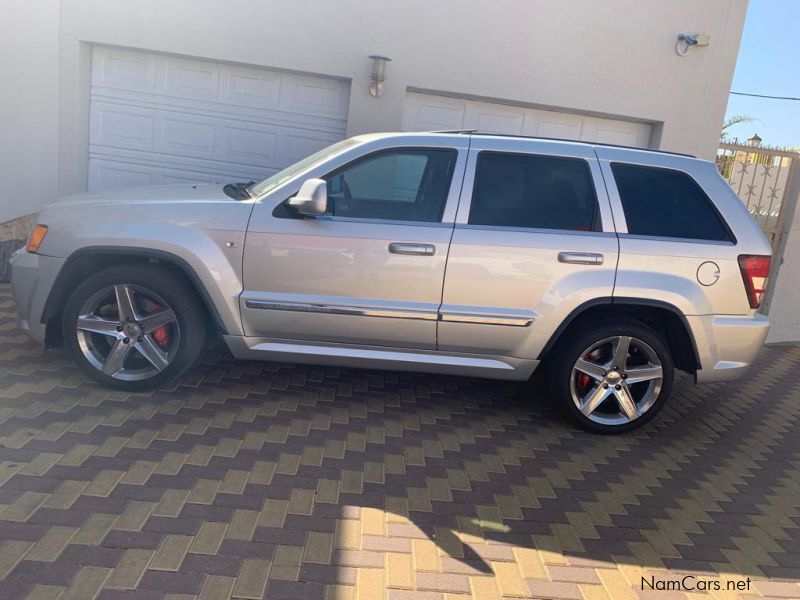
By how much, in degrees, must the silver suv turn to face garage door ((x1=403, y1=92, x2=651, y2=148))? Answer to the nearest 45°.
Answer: approximately 90° to its right

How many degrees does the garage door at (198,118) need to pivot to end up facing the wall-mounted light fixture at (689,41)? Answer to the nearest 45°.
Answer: approximately 90° to its left

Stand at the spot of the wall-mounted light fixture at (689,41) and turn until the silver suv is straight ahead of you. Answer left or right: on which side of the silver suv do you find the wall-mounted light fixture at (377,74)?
right

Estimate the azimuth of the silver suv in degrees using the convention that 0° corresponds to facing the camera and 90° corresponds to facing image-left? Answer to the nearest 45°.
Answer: approximately 90°

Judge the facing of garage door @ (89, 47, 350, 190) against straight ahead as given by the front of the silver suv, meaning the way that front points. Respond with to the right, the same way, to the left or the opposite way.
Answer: to the left

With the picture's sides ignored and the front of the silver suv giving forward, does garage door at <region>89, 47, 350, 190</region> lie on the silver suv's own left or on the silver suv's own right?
on the silver suv's own right

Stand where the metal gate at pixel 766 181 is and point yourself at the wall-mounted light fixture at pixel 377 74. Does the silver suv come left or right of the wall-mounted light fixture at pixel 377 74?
left

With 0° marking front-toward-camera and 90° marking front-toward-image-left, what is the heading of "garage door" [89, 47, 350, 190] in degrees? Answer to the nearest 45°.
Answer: approximately 0°

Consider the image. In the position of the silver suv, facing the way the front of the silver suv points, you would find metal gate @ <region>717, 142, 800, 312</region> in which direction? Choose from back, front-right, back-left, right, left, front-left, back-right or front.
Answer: back-right

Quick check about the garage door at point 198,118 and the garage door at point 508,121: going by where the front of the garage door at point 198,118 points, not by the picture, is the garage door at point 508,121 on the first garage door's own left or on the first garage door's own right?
on the first garage door's own left

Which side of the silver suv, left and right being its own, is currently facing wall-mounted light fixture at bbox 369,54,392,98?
right

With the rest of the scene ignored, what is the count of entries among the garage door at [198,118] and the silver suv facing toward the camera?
1

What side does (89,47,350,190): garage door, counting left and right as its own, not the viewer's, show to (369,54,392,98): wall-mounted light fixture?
left
